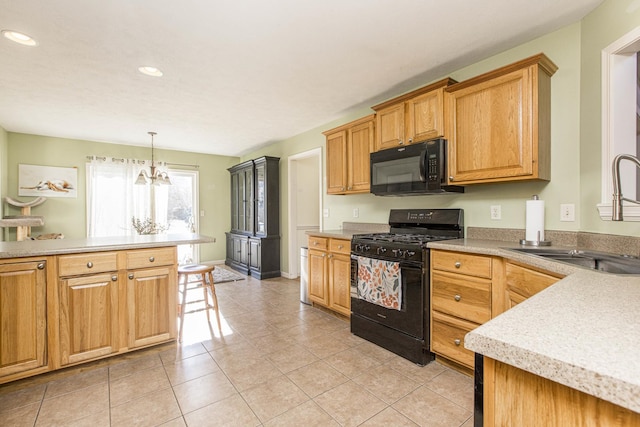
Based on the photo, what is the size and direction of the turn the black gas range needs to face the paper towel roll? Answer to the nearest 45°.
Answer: approximately 135° to its left

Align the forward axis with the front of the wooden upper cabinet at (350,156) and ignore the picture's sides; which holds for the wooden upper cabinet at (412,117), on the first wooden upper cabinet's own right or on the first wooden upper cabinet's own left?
on the first wooden upper cabinet's own left

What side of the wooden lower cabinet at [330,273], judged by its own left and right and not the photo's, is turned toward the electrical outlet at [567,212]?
left

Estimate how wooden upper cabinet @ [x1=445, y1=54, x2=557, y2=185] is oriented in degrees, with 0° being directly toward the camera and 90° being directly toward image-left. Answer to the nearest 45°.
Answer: approximately 45°
